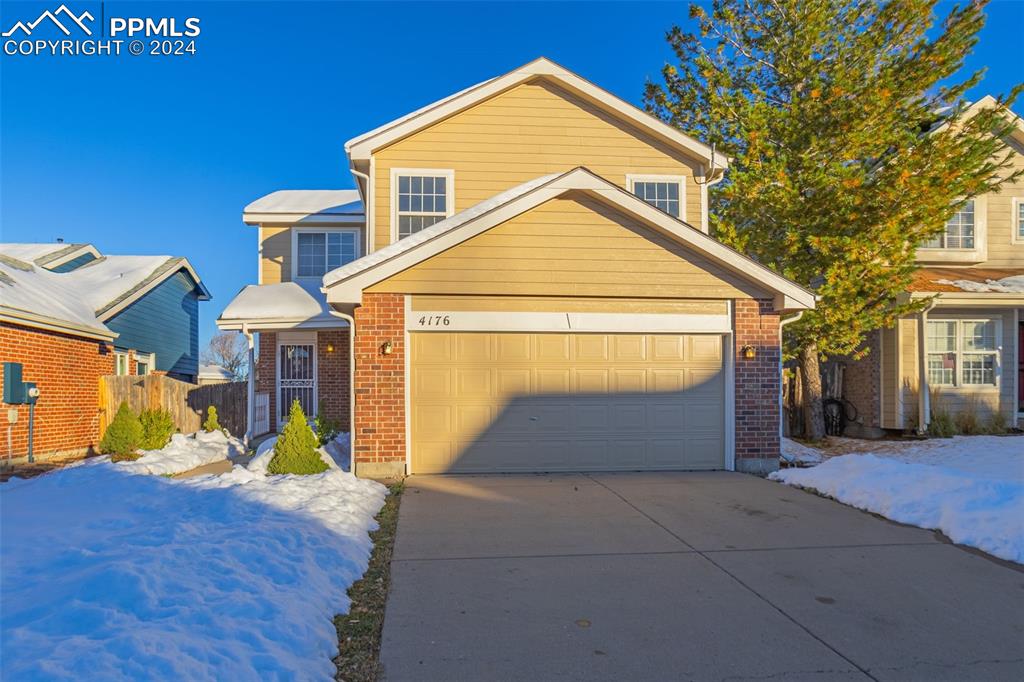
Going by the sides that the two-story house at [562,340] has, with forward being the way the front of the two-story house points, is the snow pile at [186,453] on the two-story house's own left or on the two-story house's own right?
on the two-story house's own right

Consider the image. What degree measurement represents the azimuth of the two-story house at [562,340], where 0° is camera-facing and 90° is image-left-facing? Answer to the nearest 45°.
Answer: approximately 0°

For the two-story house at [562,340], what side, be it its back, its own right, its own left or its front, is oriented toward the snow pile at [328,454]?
right

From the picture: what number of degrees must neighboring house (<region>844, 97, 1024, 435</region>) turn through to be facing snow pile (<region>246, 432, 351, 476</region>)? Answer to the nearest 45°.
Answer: approximately 45° to its right

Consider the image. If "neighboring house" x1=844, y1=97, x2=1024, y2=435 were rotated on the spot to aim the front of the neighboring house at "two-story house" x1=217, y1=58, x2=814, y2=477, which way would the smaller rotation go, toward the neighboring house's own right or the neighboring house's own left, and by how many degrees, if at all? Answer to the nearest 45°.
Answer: approximately 45° to the neighboring house's own right

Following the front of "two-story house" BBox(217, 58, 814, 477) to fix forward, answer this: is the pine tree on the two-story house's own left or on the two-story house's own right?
on the two-story house's own left

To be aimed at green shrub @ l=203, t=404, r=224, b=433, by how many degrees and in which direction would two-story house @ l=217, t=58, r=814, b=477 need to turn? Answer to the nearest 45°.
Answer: approximately 135° to its right

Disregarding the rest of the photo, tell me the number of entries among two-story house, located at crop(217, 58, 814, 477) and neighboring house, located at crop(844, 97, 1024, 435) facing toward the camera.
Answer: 2

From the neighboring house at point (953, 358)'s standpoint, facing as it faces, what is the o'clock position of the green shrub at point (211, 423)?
The green shrub is roughly at 2 o'clock from the neighboring house.
